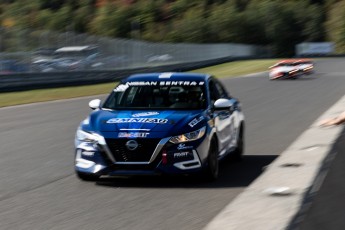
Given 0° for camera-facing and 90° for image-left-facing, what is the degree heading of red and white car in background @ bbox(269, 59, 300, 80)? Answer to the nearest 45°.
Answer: approximately 45°
